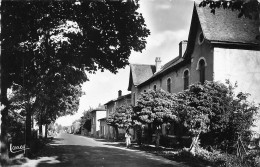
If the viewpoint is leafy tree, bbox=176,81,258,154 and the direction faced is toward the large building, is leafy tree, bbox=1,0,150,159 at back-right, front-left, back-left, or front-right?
back-left

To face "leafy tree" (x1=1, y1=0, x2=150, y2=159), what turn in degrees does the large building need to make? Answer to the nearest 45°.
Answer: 0° — it already faces it

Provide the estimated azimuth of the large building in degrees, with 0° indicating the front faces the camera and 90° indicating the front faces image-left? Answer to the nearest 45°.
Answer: approximately 45°

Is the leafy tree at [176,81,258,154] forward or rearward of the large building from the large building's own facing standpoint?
forward
